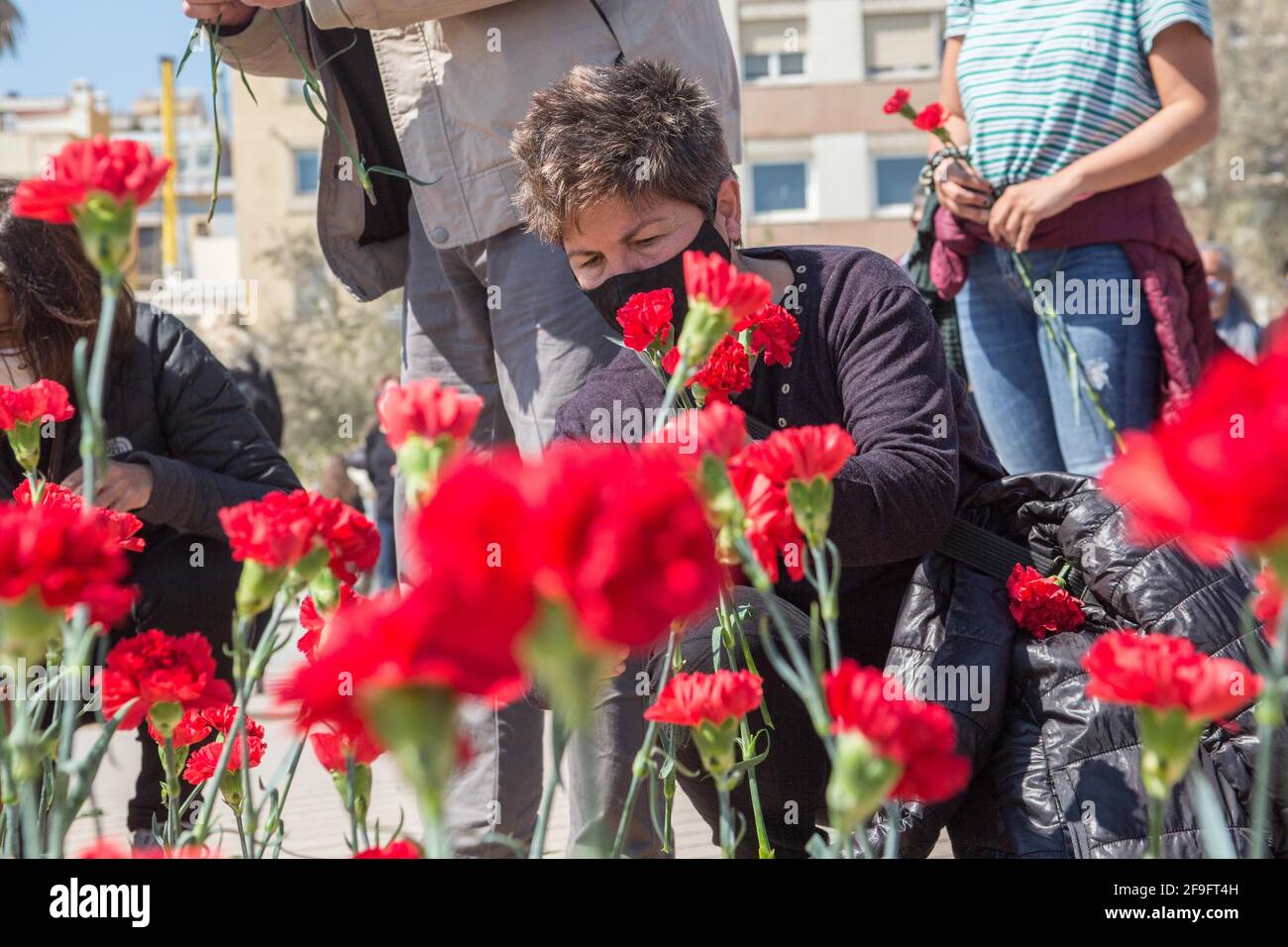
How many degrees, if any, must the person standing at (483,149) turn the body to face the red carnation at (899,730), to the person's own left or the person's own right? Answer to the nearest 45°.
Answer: approximately 45° to the person's own left

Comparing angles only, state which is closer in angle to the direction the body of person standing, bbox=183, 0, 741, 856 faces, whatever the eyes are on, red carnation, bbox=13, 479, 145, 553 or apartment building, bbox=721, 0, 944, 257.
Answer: the red carnation

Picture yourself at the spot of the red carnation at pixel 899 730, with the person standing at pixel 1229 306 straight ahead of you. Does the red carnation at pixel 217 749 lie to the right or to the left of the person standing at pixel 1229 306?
left

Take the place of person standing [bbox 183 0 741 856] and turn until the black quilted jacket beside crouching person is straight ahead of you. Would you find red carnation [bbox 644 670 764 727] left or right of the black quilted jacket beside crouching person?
right

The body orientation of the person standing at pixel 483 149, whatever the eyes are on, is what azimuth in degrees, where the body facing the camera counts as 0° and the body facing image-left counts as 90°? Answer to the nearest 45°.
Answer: approximately 45°

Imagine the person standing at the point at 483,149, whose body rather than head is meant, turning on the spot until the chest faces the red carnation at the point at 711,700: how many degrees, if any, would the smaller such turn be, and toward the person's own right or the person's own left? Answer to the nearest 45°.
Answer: approximately 45° to the person's own left

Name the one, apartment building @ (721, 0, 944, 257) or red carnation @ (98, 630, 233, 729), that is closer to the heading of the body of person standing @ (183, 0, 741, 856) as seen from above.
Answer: the red carnation

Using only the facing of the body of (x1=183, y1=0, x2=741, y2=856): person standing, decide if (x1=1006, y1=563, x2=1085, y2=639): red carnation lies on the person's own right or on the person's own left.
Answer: on the person's own left
